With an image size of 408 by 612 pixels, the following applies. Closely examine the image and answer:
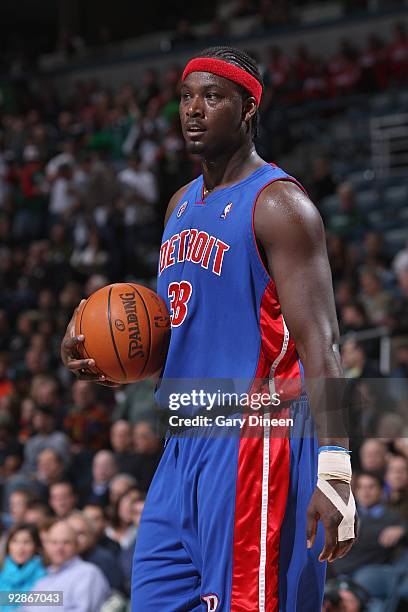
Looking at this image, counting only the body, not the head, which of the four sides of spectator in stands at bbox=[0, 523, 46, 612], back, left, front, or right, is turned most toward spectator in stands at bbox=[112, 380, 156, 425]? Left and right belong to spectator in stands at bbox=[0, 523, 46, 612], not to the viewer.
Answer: back

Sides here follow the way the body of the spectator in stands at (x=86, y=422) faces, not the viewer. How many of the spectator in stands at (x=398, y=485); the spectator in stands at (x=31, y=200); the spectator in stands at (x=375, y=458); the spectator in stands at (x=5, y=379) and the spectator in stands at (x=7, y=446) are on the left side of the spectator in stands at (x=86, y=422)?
2

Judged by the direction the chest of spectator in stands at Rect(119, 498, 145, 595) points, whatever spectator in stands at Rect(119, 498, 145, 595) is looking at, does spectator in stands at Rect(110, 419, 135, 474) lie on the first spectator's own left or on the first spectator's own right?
on the first spectator's own right

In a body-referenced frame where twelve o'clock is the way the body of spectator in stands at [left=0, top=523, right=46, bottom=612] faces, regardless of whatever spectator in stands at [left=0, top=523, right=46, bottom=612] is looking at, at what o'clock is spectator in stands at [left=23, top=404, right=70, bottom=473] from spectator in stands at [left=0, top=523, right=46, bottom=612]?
spectator in stands at [left=23, top=404, right=70, bottom=473] is roughly at 6 o'clock from spectator in stands at [left=0, top=523, right=46, bottom=612].

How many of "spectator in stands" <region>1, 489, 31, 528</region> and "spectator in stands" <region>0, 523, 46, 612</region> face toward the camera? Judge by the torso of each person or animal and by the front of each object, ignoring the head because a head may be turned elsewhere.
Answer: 2

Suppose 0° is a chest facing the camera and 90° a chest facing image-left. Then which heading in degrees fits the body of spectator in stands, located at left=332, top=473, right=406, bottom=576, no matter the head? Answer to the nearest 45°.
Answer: approximately 45°

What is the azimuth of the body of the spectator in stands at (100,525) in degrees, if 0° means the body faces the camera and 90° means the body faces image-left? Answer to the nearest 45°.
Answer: approximately 45°
